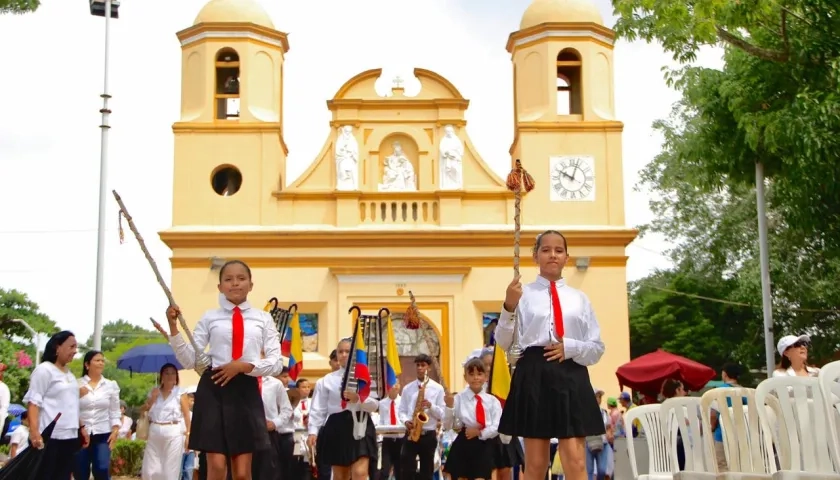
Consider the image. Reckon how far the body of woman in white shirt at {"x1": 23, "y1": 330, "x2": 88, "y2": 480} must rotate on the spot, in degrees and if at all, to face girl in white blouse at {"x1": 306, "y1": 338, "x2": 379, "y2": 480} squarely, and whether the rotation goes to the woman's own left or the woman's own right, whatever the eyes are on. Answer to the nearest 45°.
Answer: approximately 45° to the woman's own left

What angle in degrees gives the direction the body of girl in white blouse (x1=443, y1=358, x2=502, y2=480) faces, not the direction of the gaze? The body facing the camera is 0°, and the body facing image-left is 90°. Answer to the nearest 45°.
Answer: approximately 0°

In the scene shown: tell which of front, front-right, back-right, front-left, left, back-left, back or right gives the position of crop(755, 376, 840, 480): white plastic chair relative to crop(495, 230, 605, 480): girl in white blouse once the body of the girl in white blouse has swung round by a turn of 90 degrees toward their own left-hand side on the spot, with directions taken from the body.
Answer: front-right

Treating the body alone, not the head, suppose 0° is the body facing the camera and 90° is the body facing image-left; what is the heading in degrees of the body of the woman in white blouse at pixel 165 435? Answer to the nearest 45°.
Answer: approximately 0°

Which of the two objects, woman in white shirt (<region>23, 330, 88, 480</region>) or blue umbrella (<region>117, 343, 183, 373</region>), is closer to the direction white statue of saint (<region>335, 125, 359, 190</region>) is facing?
the woman in white shirt

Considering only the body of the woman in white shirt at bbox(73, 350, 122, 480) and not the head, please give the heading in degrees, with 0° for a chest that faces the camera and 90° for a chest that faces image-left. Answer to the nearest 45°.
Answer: approximately 315°

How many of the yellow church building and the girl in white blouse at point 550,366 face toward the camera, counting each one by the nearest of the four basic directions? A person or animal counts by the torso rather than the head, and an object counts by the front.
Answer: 2

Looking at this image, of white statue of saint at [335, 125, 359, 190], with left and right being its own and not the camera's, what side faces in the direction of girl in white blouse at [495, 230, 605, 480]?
front
